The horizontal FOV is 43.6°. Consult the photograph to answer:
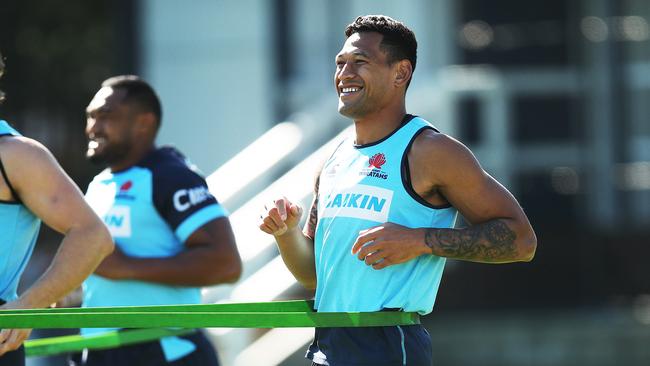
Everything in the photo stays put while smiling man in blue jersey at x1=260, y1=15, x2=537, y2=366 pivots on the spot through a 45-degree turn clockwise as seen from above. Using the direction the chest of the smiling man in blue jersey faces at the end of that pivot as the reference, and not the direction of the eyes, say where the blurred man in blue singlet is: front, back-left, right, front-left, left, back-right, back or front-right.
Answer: front
